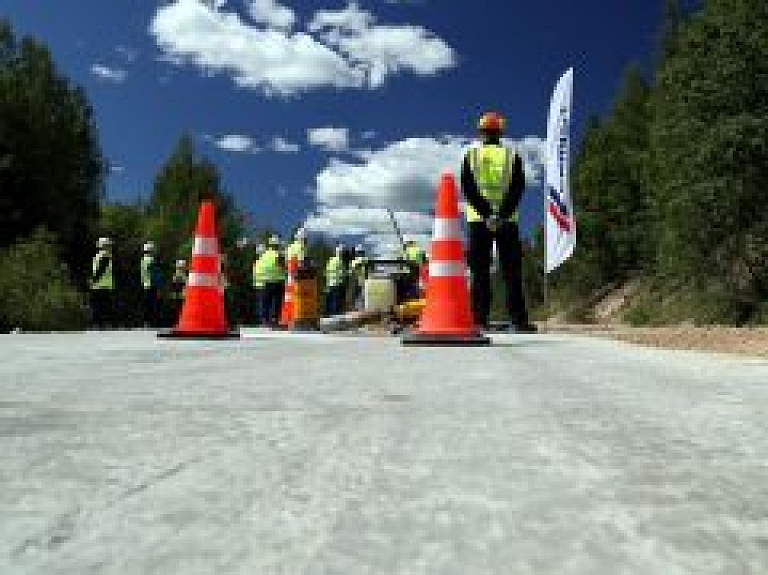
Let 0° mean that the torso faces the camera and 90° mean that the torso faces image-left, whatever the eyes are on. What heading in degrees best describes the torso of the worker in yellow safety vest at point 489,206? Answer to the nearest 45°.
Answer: approximately 180°

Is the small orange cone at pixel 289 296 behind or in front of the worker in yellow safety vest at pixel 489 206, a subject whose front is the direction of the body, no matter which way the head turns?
in front

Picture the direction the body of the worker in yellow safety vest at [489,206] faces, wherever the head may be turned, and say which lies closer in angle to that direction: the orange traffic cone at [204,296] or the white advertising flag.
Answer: the white advertising flag

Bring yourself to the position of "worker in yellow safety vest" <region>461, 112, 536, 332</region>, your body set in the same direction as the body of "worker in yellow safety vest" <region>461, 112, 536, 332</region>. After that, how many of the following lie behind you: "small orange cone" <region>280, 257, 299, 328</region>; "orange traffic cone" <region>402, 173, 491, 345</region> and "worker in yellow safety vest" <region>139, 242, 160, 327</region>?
1

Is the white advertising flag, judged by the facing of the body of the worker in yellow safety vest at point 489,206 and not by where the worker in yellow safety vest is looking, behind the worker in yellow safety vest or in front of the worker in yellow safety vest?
in front

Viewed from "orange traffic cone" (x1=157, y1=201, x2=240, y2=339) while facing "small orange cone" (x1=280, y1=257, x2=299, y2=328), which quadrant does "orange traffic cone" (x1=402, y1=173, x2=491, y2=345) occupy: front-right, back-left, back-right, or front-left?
back-right

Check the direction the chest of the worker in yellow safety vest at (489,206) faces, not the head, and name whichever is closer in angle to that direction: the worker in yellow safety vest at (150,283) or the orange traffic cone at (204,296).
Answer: the worker in yellow safety vest

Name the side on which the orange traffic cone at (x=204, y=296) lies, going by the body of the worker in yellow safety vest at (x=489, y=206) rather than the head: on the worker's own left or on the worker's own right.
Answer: on the worker's own left

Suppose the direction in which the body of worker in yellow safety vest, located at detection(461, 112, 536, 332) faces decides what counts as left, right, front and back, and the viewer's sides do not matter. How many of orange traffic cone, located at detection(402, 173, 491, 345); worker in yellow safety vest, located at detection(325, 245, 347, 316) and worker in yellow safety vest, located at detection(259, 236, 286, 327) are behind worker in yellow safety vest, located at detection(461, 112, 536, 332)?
1

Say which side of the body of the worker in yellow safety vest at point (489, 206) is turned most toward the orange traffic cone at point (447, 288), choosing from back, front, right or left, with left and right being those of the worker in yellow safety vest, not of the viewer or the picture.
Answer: back
